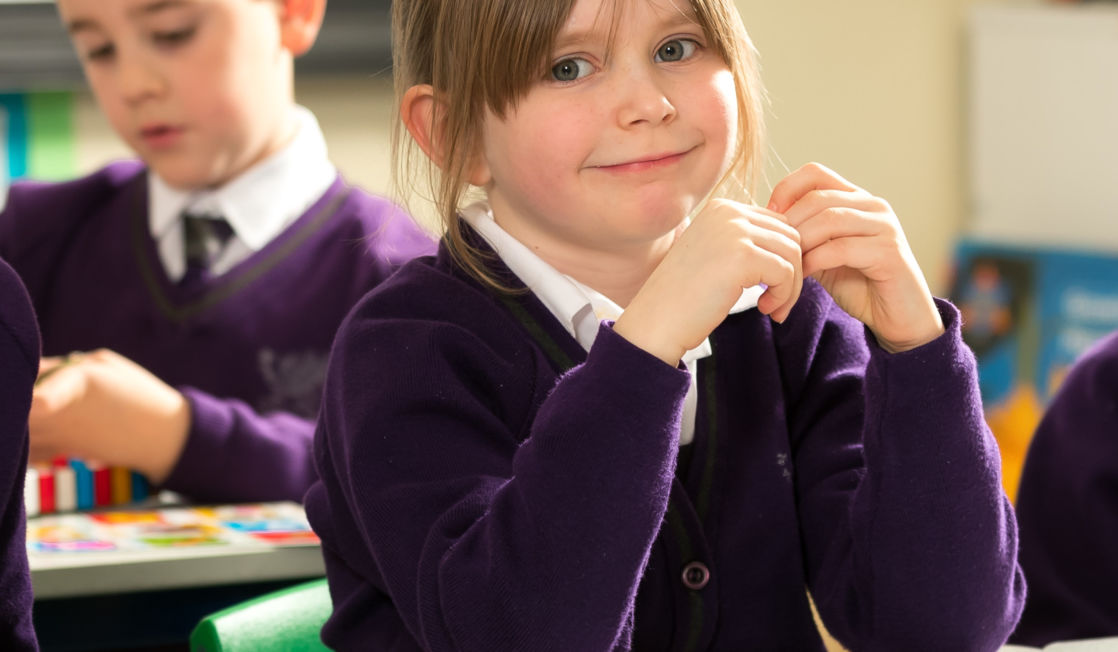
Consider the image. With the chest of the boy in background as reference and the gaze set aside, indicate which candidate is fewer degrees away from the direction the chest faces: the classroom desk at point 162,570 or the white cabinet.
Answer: the classroom desk

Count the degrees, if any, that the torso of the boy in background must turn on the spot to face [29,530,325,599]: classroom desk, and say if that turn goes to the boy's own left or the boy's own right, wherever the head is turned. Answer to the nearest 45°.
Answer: approximately 45° to the boy's own left

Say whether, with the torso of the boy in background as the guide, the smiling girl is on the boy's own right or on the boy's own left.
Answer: on the boy's own left

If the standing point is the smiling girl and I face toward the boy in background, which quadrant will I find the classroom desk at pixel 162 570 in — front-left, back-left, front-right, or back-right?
front-left

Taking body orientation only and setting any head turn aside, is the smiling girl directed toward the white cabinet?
no

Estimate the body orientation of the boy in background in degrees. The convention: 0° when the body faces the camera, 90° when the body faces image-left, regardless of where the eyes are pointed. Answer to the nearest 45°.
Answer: approximately 45°

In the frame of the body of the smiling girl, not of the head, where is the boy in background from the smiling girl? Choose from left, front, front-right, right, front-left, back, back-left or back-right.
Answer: back

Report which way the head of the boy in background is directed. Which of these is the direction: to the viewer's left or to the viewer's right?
to the viewer's left

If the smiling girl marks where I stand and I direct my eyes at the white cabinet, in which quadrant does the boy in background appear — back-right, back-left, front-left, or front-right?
front-left

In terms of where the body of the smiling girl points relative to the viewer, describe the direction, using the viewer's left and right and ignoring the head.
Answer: facing the viewer and to the right of the viewer

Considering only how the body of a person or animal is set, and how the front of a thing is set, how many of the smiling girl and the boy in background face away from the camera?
0
